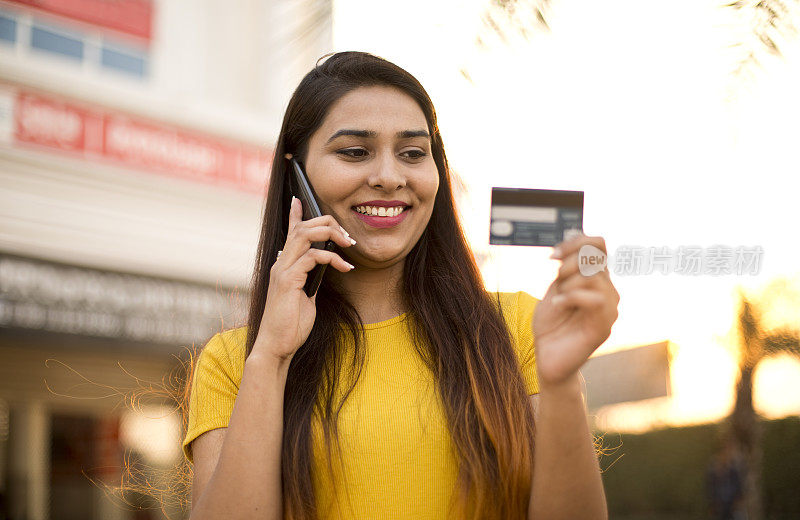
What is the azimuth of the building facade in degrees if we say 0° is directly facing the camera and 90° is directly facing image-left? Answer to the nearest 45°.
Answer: approximately 315°

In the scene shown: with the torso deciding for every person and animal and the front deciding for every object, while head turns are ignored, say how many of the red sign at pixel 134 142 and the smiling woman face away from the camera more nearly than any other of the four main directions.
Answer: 0

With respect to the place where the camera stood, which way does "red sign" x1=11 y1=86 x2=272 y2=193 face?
facing the viewer and to the right of the viewer

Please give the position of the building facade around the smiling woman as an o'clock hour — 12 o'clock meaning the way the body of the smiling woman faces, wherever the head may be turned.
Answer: The building facade is roughly at 5 o'clock from the smiling woman.

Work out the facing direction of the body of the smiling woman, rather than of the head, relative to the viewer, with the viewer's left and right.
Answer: facing the viewer

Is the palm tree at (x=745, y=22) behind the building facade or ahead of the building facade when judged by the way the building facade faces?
ahead

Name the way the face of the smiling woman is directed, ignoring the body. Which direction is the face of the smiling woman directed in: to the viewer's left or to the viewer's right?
to the viewer's right

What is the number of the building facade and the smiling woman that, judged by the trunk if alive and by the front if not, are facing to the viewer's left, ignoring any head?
0

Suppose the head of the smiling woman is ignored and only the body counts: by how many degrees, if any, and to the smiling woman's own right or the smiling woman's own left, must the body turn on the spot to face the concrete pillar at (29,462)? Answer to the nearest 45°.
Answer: approximately 135° to the smiling woman's own right
